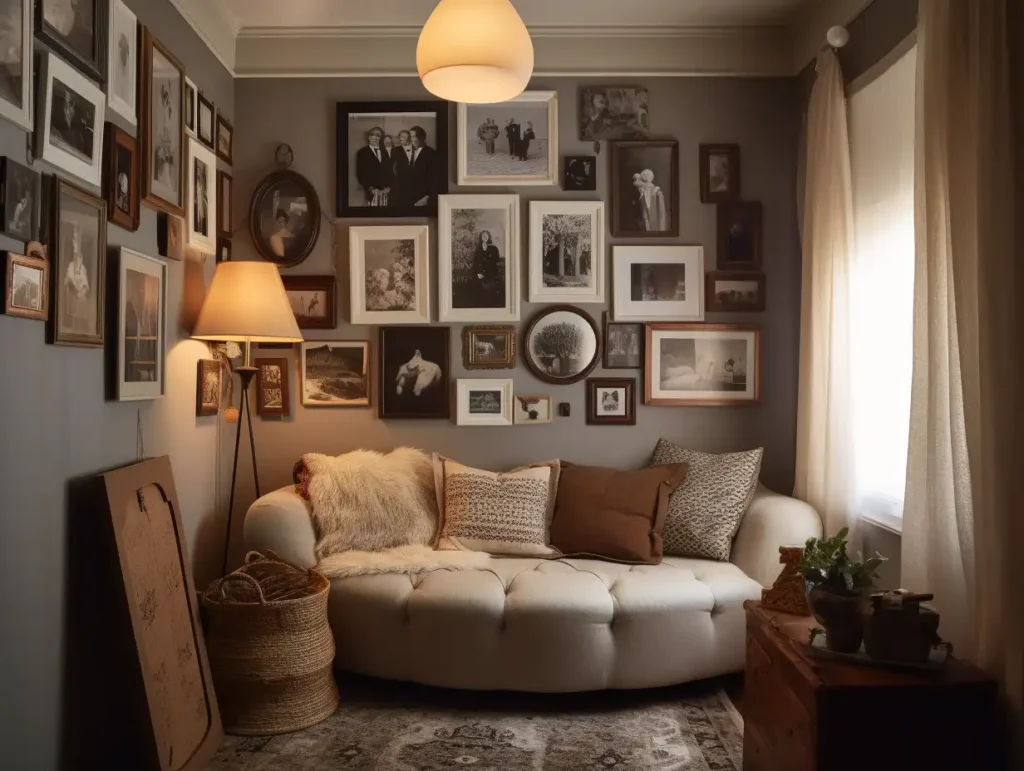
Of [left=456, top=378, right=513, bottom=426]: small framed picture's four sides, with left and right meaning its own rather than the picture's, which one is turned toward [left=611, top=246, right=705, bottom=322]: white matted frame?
left

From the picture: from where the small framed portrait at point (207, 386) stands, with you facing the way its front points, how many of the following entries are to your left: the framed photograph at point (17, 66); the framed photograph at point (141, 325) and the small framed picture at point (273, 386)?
1

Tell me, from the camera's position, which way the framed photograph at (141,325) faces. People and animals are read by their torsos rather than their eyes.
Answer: facing the viewer and to the right of the viewer

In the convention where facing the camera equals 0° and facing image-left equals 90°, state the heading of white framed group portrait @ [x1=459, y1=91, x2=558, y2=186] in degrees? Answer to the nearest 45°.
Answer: approximately 0°

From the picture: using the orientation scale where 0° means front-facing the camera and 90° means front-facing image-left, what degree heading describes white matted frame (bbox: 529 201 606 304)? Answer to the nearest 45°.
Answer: approximately 0°

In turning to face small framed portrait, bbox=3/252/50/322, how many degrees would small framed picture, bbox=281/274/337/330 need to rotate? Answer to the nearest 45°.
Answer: approximately 45° to its right

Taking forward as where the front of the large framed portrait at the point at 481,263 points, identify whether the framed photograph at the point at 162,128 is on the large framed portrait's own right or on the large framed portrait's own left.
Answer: on the large framed portrait's own right
